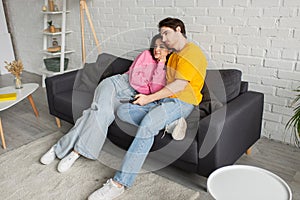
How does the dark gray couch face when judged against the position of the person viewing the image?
facing the viewer and to the left of the viewer

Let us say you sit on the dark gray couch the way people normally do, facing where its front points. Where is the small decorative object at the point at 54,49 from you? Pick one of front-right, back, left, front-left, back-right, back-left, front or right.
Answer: right

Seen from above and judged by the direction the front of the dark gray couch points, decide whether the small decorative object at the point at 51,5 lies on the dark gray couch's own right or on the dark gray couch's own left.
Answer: on the dark gray couch's own right

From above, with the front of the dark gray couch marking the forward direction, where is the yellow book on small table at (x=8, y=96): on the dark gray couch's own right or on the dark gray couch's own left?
on the dark gray couch's own right

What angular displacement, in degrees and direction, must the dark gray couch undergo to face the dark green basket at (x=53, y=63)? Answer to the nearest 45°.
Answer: approximately 90° to its right

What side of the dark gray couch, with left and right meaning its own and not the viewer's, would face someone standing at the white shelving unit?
right
